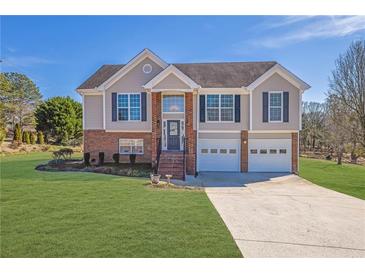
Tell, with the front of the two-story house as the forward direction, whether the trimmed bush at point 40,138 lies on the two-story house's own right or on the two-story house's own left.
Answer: on the two-story house's own right

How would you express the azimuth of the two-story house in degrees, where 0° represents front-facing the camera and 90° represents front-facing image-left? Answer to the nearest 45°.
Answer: approximately 0°

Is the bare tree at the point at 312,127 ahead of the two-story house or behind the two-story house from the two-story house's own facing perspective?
behind

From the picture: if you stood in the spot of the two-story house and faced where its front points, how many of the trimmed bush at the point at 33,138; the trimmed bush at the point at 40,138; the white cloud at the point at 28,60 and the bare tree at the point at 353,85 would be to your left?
1

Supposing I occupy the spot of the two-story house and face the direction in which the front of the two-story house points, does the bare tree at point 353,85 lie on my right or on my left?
on my left

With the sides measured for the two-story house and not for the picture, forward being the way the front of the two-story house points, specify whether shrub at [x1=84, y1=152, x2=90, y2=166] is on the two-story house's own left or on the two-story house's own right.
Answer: on the two-story house's own right

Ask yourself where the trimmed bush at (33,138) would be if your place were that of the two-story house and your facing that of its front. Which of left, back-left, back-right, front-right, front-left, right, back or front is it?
back-right

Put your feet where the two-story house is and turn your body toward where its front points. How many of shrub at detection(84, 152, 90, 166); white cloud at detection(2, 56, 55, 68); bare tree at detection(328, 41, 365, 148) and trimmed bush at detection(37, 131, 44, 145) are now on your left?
1

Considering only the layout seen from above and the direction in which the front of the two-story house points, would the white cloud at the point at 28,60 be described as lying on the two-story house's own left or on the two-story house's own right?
on the two-story house's own right
